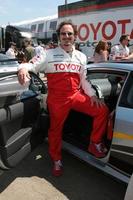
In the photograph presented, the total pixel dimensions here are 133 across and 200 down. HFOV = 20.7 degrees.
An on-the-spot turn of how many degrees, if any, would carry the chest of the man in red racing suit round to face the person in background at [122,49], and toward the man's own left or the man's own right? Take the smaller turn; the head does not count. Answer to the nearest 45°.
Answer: approximately 180°

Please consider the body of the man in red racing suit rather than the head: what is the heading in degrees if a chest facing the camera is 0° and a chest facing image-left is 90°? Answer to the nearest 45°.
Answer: approximately 0°
